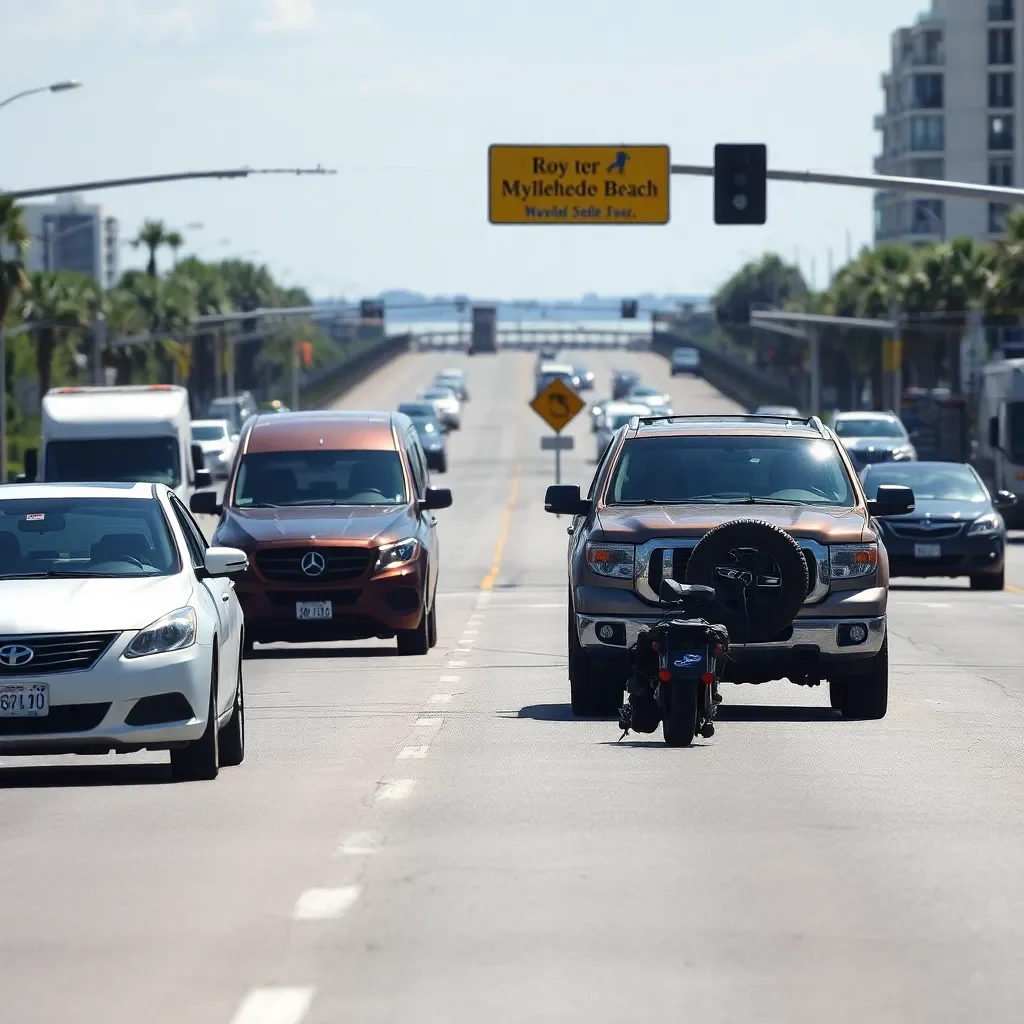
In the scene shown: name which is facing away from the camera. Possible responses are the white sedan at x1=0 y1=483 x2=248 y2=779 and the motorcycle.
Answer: the motorcycle

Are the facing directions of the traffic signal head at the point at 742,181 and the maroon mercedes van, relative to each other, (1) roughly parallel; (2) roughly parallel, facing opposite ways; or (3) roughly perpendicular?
roughly parallel

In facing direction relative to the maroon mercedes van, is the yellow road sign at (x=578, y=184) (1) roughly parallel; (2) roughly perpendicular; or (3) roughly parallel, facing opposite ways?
roughly parallel

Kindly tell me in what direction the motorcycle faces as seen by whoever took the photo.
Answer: facing away from the viewer

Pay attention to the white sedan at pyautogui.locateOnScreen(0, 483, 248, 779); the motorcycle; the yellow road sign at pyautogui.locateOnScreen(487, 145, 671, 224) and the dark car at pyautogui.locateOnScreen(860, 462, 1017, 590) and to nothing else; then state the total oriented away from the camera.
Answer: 1

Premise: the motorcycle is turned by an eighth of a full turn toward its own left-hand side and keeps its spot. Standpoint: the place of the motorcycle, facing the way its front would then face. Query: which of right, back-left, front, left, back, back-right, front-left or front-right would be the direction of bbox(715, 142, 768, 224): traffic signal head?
front-right

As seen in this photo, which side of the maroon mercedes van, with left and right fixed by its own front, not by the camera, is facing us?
front

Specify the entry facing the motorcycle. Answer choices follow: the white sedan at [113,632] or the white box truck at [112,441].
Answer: the white box truck

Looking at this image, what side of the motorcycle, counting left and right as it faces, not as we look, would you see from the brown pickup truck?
front

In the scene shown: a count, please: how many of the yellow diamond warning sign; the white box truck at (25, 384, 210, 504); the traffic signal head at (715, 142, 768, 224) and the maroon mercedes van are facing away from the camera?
0

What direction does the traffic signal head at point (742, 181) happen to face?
toward the camera

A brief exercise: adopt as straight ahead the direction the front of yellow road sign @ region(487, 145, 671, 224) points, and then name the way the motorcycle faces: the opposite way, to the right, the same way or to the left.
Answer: the opposite way

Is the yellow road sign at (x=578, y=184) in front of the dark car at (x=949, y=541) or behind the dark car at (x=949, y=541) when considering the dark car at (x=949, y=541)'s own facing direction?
behind

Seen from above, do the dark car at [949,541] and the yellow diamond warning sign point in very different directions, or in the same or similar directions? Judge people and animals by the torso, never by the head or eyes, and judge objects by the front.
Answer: same or similar directions

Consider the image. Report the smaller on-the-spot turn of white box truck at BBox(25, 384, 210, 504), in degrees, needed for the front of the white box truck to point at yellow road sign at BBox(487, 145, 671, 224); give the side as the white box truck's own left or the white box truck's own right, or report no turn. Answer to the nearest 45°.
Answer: approximately 135° to the white box truck's own left

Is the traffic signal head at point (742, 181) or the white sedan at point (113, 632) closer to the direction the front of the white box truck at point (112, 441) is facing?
the white sedan

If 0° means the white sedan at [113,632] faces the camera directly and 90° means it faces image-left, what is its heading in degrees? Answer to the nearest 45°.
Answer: approximately 0°

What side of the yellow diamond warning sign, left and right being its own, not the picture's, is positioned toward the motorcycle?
front

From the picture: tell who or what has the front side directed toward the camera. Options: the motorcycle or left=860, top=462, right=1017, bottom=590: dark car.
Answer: the dark car
